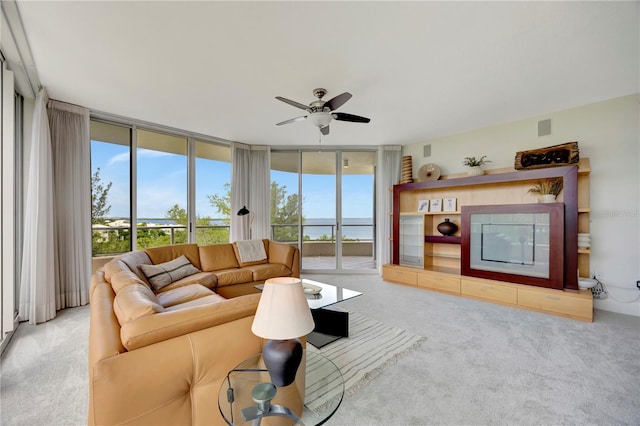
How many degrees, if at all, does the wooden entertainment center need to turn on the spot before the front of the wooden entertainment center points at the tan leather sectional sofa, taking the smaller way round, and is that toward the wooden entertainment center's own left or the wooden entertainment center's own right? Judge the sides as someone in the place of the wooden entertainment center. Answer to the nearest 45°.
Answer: approximately 45° to the wooden entertainment center's own left

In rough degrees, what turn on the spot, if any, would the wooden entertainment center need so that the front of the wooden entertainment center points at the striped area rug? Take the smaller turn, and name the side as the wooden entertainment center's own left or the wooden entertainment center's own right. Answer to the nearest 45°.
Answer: approximately 45° to the wooden entertainment center's own left

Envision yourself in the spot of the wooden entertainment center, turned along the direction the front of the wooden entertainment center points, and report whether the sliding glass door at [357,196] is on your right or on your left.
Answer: on your right

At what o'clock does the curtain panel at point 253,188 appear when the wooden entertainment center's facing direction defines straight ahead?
The curtain panel is roughly at 1 o'clock from the wooden entertainment center.

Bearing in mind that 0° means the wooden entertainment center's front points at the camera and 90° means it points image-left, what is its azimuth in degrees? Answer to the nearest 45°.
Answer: approximately 45°

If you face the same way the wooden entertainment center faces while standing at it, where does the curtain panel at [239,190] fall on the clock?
The curtain panel is roughly at 1 o'clock from the wooden entertainment center.

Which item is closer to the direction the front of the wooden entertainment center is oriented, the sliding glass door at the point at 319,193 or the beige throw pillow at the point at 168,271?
the beige throw pillow

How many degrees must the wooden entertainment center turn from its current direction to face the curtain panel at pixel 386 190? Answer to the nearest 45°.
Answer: approximately 90° to its right

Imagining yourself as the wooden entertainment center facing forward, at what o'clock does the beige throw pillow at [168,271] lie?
The beige throw pillow is roughly at 12 o'clock from the wooden entertainment center.

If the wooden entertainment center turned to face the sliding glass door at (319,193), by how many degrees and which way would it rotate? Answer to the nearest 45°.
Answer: approximately 45° to its right
